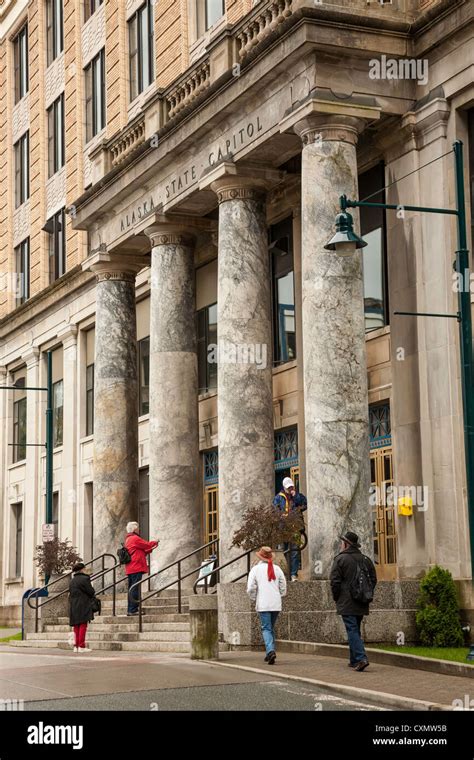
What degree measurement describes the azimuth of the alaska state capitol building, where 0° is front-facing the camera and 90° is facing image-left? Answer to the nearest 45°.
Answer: approximately 45°

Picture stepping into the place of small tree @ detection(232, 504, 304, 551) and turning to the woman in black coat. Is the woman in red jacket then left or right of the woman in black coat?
right
